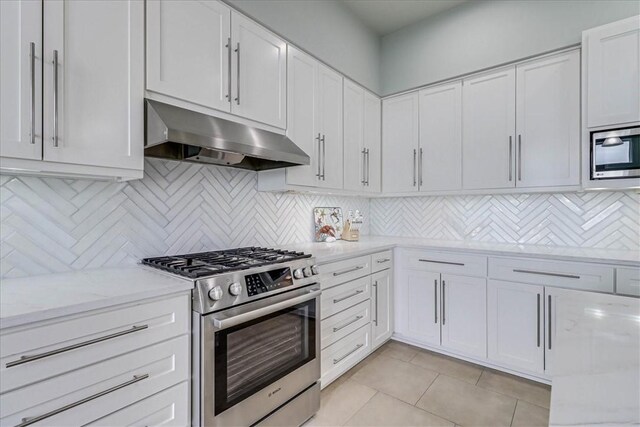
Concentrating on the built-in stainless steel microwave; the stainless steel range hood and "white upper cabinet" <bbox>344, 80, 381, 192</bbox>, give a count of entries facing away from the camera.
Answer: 0

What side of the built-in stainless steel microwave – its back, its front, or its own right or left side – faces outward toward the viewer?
front

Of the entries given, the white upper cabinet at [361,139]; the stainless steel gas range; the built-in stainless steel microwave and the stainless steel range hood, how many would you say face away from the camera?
0

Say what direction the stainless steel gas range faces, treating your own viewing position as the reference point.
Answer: facing the viewer and to the right of the viewer

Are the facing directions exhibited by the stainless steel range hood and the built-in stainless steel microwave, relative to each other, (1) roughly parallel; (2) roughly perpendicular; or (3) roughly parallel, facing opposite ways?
roughly perpendicular

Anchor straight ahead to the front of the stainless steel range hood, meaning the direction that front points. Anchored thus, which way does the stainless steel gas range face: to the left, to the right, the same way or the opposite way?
the same way

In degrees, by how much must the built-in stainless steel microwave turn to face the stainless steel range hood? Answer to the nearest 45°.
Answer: approximately 45° to its right

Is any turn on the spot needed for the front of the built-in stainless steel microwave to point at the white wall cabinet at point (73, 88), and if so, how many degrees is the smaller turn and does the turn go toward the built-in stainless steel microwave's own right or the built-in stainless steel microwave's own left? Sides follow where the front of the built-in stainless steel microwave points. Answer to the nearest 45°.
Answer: approximately 45° to the built-in stainless steel microwave's own right

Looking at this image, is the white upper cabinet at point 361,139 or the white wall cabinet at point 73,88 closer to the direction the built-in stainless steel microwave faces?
the white wall cabinet

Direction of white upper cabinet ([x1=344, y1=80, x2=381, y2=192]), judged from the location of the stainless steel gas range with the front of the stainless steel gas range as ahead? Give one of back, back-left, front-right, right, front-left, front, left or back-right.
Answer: left

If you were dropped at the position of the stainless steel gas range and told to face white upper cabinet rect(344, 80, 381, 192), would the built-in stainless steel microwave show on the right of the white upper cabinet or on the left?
right

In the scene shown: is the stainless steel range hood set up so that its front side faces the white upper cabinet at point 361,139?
no

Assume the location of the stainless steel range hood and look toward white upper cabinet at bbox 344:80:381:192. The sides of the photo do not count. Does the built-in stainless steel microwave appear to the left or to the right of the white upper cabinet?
right

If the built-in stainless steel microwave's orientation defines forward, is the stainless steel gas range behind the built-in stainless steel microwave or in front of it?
in front

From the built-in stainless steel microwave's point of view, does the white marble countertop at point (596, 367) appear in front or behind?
in front

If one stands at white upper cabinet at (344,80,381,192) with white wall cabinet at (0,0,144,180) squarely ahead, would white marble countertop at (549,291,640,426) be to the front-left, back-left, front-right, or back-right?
front-left
